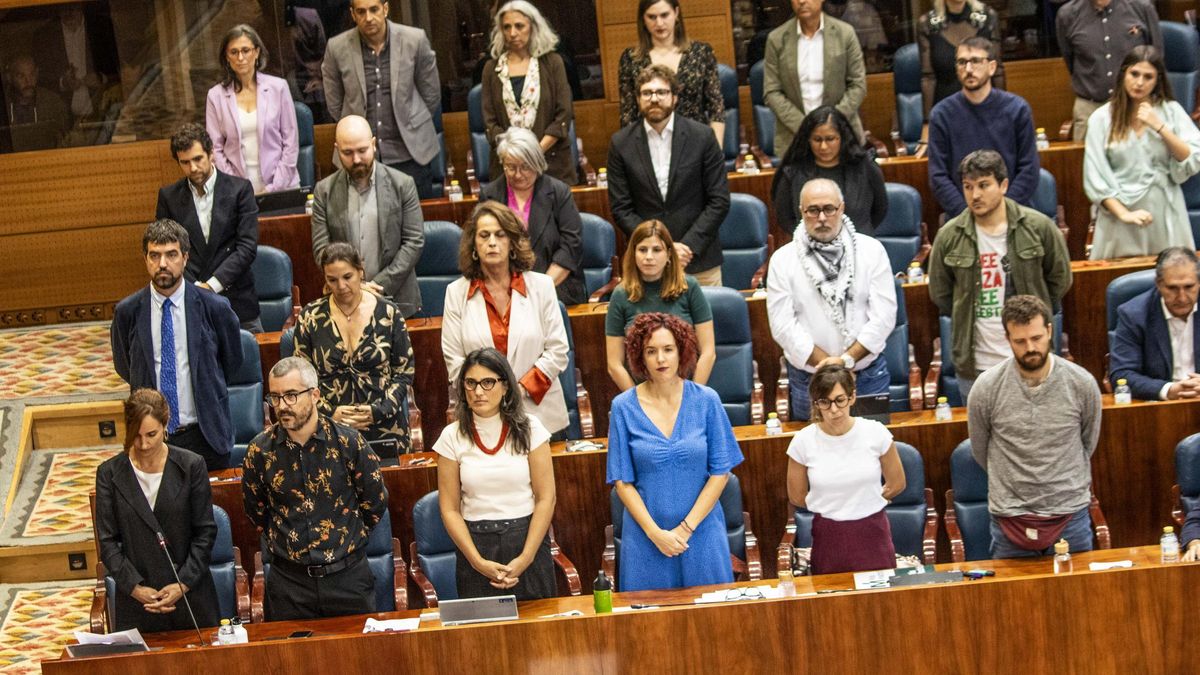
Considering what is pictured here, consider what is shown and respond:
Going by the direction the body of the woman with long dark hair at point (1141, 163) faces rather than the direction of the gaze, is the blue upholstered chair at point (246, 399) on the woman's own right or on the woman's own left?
on the woman's own right

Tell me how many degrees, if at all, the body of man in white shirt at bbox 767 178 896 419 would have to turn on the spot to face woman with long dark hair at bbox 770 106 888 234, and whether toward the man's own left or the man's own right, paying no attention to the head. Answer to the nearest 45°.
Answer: approximately 180°

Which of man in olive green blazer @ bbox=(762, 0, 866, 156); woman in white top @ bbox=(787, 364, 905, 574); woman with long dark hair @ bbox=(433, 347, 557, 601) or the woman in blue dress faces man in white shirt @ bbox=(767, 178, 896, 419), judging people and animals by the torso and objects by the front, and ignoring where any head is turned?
the man in olive green blazer

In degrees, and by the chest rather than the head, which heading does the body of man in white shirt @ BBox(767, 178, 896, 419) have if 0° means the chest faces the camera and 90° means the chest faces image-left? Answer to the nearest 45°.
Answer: approximately 0°

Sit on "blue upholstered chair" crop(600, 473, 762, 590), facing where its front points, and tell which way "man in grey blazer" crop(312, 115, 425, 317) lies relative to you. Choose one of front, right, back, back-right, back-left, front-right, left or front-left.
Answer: back-right
